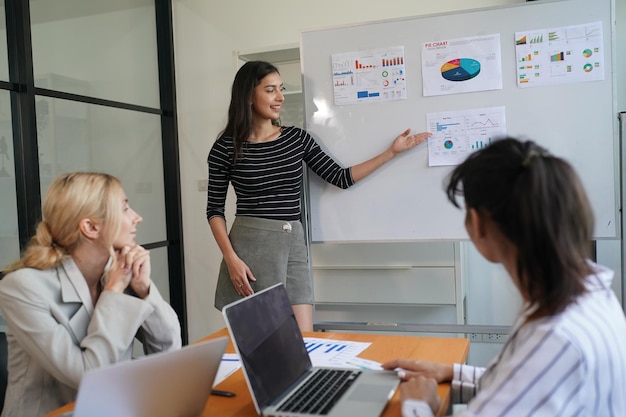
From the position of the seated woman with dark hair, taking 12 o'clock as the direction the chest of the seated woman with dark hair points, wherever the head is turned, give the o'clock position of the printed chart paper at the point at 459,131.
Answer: The printed chart paper is roughly at 1 o'clock from the seated woman with dark hair.

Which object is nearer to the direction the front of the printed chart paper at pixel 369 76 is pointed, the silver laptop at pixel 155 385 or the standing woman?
the silver laptop

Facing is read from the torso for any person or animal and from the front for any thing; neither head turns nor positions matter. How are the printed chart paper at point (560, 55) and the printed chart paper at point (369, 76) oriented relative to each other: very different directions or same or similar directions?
same or similar directions

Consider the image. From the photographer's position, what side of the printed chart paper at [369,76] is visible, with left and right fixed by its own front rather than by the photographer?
front

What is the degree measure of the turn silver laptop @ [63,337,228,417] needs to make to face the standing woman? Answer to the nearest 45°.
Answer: approximately 45° to its right

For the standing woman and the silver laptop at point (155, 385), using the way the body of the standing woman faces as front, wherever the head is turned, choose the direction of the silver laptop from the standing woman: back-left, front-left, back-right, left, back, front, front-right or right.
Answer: front-right

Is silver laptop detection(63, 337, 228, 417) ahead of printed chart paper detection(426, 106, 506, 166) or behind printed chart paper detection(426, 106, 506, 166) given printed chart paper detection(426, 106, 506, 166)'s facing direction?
ahead

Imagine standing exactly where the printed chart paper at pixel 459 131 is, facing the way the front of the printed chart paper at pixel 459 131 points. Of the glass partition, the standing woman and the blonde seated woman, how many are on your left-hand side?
0

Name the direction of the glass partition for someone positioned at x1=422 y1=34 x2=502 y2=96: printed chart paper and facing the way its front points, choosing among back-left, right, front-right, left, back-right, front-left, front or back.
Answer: right

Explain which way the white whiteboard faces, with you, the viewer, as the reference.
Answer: facing the viewer

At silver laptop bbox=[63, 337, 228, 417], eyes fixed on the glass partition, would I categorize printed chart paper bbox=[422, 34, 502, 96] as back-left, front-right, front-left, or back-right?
front-right

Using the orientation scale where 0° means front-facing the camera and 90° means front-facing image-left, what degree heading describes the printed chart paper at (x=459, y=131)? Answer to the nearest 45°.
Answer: approximately 0°

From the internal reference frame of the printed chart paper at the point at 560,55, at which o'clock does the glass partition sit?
The glass partition is roughly at 3 o'clock from the printed chart paper.

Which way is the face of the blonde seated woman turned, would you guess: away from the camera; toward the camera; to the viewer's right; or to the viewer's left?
to the viewer's right

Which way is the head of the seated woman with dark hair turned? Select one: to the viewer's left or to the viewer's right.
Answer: to the viewer's left

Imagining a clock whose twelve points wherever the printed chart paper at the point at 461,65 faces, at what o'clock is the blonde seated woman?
The blonde seated woman is roughly at 1 o'clock from the printed chart paper.
